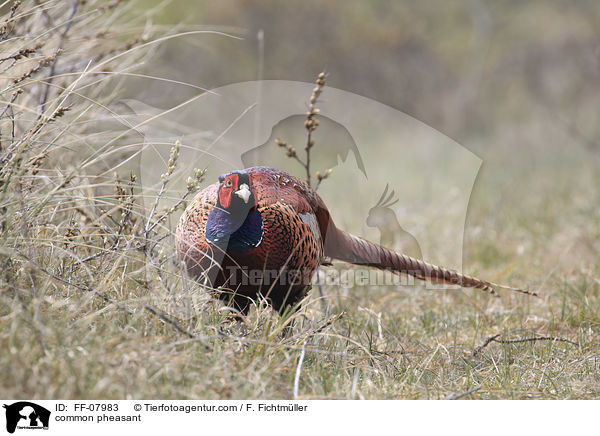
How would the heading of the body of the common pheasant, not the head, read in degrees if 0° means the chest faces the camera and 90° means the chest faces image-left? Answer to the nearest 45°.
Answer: approximately 45°
